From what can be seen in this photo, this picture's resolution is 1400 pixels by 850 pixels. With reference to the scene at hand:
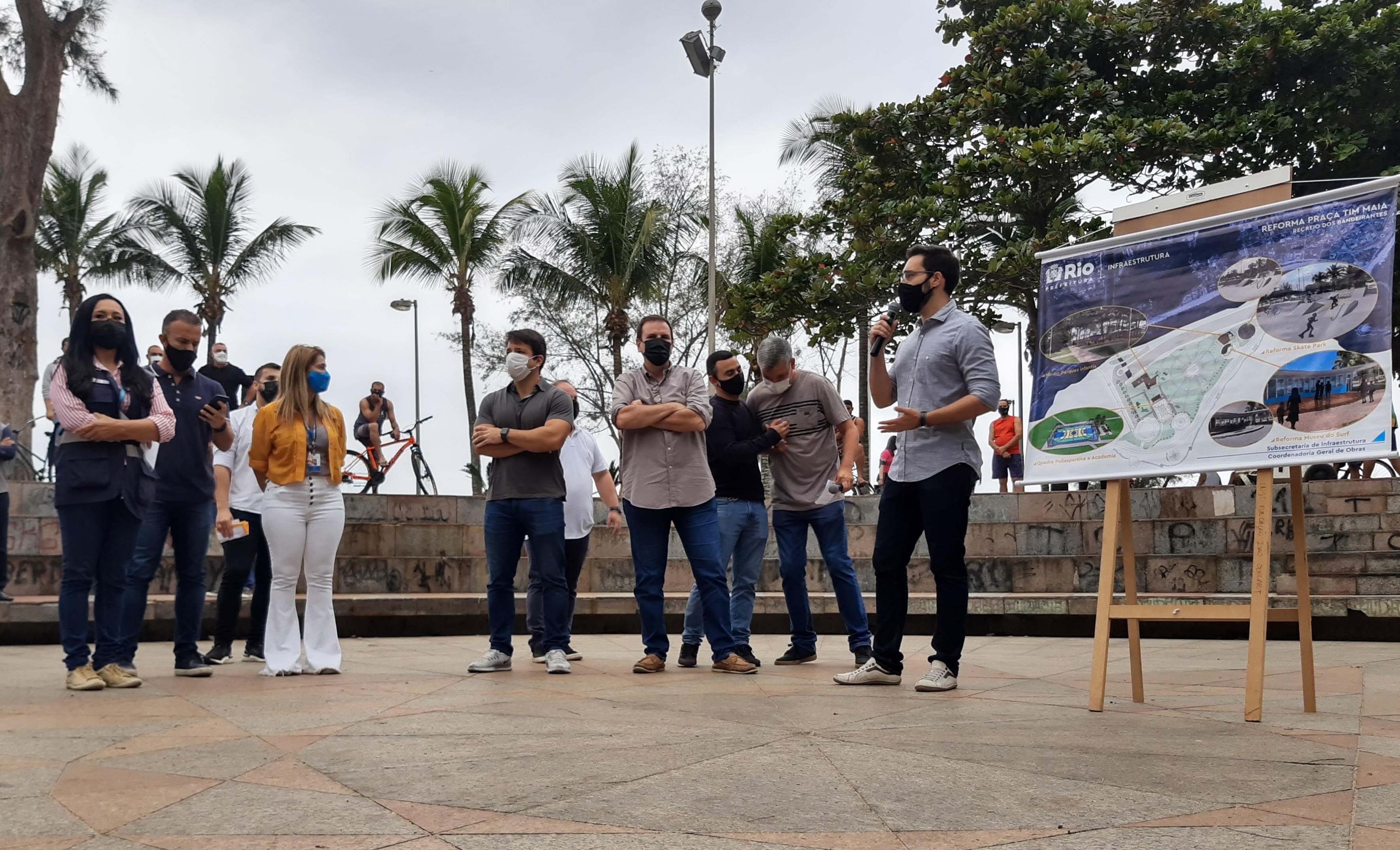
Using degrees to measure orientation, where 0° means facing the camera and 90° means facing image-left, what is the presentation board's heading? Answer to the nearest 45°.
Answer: approximately 45°

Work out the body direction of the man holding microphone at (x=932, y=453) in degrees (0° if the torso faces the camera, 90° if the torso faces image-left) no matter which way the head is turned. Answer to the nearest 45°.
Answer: approximately 45°

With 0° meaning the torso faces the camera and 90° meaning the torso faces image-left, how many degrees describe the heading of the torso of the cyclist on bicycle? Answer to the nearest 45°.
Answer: approximately 315°

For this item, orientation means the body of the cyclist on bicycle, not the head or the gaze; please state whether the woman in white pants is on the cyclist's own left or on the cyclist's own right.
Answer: on the cyclist's own right

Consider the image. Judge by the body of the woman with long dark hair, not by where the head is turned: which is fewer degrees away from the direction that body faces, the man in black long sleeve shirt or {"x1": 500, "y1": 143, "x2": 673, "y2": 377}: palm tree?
the man in black long sleeve shirt

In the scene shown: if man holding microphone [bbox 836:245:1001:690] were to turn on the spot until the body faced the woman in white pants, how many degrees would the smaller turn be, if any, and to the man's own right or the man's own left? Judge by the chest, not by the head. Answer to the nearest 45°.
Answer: approximately 45° to the man's own right

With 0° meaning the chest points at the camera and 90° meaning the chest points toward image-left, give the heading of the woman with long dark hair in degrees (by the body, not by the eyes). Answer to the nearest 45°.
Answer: approximately 315°
